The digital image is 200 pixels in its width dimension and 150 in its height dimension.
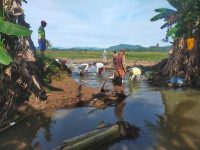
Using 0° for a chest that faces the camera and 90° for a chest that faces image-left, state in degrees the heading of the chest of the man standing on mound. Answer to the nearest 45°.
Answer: approximately 270°

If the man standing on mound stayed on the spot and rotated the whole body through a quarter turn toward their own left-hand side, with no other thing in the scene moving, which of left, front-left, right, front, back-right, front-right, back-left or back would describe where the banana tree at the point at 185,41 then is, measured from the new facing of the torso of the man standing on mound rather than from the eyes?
right

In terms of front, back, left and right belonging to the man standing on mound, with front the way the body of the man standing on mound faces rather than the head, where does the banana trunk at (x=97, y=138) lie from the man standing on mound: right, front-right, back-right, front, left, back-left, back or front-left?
right

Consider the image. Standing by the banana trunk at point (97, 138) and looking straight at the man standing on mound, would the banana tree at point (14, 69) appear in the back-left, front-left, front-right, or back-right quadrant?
front-left

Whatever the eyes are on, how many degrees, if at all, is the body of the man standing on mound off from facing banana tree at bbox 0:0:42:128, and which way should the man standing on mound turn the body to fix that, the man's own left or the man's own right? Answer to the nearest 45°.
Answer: approximately 90° to the man's own right
